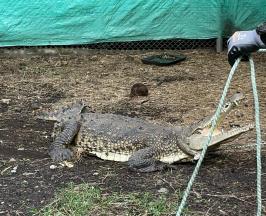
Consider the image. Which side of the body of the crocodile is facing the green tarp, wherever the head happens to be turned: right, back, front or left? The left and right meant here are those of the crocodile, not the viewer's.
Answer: left

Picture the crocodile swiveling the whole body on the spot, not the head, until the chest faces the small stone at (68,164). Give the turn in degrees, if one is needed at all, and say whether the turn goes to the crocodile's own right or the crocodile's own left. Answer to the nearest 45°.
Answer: approximately 180°

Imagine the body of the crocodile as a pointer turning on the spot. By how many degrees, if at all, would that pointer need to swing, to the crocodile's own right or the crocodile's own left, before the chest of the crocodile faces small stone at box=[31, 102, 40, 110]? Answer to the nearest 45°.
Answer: approximately 135° to the crocodile's own left

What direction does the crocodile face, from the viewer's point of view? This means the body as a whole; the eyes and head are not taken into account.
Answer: to the viewer's right

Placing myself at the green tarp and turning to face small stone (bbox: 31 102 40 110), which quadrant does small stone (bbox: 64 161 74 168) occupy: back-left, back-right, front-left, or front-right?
front-left

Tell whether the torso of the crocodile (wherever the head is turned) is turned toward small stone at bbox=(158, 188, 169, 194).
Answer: no
